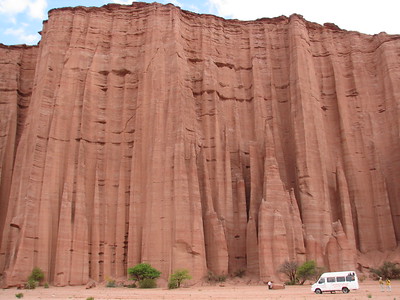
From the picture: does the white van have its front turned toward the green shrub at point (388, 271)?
no

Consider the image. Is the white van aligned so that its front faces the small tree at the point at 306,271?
no

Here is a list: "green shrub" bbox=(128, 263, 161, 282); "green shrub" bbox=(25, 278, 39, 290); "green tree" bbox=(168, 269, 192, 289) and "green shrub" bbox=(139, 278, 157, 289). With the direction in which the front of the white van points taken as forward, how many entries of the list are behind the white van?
0

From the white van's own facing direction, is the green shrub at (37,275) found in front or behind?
in front

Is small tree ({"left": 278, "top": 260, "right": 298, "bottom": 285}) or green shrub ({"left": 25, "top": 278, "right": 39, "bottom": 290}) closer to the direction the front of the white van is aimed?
the green shrub

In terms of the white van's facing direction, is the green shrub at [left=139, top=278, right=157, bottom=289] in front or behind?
in front

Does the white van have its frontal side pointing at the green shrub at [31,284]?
yes
